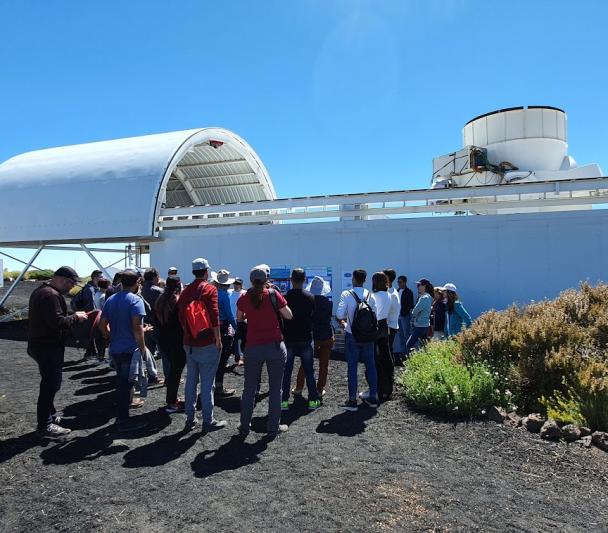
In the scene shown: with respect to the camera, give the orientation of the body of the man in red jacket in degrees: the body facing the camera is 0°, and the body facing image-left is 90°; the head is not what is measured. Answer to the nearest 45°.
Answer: approximately 225°

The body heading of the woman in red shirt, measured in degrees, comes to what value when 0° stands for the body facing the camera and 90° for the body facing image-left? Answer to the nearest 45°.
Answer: approximately 180°

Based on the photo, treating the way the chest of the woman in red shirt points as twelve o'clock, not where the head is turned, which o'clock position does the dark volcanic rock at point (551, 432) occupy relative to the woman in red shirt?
The dark volcanic rock is roughly at 3 o'clock from the woman in red shirt.

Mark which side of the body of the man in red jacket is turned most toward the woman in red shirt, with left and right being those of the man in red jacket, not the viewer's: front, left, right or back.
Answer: right

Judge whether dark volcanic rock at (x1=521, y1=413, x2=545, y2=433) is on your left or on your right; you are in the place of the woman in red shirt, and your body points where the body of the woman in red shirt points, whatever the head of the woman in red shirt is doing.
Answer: on your right

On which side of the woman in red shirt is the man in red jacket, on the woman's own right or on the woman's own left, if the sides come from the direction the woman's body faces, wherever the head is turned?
on the woman's own left
